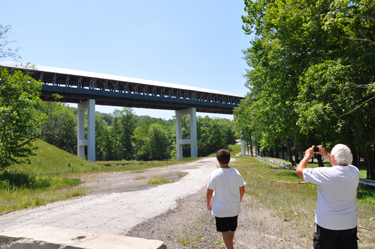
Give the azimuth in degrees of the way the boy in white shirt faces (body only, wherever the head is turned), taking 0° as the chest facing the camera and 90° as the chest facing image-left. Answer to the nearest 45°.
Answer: approximately 180°

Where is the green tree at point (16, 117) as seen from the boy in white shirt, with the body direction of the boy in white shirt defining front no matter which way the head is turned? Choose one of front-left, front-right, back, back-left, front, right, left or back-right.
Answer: front-left

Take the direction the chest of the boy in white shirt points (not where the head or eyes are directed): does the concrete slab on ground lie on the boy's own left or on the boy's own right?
on the boy's own left

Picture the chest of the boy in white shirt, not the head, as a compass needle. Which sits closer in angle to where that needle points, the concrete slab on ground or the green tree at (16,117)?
the green tree
